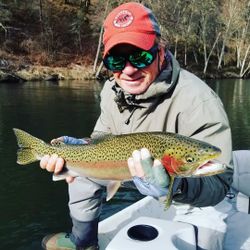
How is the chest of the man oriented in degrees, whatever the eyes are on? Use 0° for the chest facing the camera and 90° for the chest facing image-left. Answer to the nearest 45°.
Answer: approximately 45°
